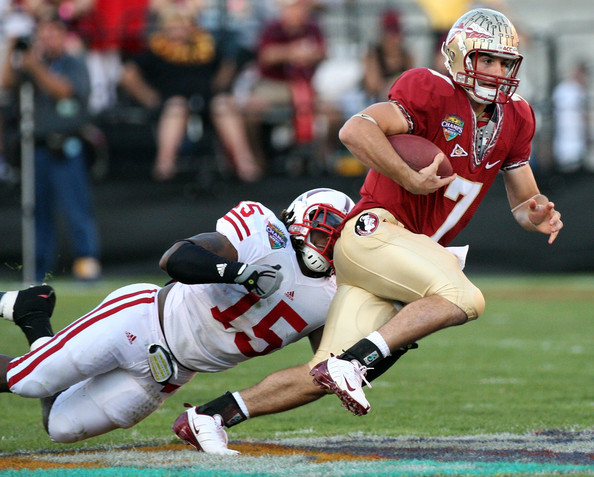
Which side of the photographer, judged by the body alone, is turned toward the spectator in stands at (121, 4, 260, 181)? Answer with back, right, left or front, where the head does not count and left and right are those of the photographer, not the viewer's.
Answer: back

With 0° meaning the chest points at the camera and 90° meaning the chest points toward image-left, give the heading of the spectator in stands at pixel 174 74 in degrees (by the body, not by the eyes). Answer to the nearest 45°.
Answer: approximately 0°

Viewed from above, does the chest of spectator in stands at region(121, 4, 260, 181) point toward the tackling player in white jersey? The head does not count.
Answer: yes

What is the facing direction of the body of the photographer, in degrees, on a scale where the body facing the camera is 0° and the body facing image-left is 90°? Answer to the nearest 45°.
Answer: approximately 45°

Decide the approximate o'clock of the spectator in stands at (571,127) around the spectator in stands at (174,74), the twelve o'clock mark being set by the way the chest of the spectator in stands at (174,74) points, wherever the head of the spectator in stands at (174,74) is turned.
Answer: the spectator in stands at (571,127) is roughly at 9 o'clock from the spectator in stands at (174,74).

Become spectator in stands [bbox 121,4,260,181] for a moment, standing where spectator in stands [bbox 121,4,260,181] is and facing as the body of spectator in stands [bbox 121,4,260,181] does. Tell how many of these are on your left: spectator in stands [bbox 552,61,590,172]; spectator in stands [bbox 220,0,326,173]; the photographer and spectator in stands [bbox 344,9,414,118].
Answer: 3

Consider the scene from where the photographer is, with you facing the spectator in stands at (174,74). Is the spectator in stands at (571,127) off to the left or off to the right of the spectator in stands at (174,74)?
right
